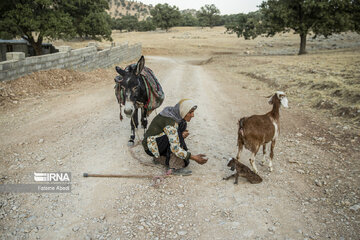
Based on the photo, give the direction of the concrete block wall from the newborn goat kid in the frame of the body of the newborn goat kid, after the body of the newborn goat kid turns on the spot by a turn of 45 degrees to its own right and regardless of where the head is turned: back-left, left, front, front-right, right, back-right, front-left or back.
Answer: front

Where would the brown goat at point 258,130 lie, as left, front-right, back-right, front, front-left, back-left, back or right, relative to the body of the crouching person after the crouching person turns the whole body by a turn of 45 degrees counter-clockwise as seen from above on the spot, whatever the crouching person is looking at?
front-right

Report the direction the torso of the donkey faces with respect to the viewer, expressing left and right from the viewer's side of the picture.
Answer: facing the viewer

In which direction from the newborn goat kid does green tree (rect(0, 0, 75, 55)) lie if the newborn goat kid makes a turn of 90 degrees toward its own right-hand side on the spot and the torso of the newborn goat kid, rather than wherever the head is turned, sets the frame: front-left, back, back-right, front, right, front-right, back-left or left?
front-left

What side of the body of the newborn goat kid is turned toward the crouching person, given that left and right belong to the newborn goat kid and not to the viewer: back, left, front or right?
front

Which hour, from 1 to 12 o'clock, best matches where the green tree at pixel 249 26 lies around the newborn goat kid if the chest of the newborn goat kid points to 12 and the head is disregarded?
The green tree is roughly at 3 o'clock from the newborn goat kid.

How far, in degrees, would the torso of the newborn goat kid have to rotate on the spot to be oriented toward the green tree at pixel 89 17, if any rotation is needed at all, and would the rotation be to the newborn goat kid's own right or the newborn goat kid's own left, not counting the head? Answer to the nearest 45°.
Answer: approximately 45° to the newborn goat kid's own right

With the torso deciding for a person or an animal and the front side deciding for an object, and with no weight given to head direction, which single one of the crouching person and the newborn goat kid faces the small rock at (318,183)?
the crouching person

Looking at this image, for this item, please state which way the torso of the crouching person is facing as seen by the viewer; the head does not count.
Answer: to the viewer's right

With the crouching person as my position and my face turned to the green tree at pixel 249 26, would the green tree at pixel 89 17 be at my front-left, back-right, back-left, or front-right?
front-left

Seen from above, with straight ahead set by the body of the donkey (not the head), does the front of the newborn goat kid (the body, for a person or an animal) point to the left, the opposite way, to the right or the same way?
to the right

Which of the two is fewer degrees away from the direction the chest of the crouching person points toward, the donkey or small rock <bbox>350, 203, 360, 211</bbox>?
the small rock

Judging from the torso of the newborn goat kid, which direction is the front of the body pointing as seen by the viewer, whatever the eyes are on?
to the viewer's left

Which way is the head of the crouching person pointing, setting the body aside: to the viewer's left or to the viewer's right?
to the viewer's right

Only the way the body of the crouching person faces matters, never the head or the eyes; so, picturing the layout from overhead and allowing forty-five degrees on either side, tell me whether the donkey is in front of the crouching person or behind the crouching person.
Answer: behind

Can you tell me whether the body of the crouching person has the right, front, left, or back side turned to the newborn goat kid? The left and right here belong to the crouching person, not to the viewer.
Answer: front
